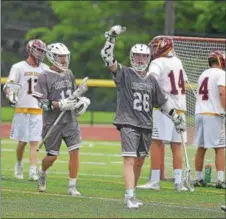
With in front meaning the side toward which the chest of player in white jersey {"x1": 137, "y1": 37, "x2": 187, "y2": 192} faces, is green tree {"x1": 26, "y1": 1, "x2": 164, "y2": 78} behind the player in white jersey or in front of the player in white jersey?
in front

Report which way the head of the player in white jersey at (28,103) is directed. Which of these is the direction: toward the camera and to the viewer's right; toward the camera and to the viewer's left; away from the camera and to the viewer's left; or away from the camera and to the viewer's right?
toward the camera and to the viewer's right

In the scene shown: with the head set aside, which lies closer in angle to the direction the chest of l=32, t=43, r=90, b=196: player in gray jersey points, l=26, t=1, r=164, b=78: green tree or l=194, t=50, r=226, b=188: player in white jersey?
the player in white jersey

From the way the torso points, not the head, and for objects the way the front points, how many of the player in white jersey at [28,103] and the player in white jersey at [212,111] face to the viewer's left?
0

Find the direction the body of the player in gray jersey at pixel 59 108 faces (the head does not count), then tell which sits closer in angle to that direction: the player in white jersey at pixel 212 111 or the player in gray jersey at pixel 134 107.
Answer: the player in gray jersey

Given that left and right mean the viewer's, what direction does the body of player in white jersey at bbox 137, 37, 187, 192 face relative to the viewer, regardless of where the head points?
facing away from the viewer and to the left of the viewer

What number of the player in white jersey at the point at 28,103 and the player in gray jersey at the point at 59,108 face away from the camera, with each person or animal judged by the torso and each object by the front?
0

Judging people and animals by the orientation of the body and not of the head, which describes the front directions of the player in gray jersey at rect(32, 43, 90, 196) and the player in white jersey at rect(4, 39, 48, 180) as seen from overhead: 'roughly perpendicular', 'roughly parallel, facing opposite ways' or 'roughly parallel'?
roughly parallel

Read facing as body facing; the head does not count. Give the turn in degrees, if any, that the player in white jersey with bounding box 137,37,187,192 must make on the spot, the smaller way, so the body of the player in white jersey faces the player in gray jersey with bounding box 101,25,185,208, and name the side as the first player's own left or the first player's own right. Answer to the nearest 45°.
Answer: approximately 135° to the first player's own left

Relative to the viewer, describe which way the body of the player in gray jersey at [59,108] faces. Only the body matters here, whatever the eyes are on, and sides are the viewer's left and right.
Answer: facing the viewer and to the right of the viewer

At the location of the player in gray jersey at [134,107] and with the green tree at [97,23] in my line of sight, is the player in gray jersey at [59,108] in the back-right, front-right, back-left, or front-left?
front-left

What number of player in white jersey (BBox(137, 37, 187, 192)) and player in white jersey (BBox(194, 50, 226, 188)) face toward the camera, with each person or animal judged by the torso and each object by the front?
0
